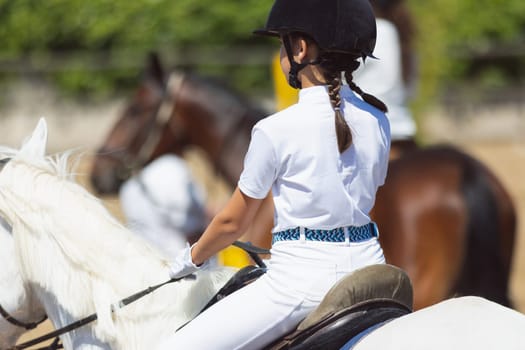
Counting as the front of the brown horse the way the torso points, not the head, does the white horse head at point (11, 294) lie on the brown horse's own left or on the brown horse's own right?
on the brown horse's own left

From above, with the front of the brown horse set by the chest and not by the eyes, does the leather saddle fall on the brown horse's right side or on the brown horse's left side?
on the brown horse's left side

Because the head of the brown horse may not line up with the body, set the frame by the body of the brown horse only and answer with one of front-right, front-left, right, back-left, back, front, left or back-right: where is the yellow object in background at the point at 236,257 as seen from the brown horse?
front-left

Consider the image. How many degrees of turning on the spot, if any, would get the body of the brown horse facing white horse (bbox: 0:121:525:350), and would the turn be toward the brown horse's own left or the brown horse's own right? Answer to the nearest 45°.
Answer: approximately 90° to the brown horse's own left
